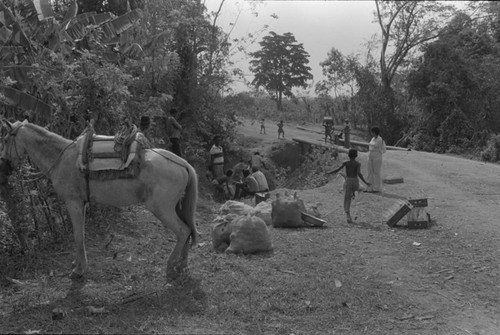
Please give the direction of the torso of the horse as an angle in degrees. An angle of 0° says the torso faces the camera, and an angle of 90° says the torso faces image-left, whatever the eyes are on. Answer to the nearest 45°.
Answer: approximately 90°

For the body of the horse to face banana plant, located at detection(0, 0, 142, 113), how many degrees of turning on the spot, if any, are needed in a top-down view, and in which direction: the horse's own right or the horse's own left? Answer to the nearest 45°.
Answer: approximately 90° to the horse's own right

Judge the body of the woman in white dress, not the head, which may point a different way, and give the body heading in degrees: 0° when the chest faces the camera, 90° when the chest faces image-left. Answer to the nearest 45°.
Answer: approximately 45°

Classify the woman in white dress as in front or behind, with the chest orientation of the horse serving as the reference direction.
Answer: behind

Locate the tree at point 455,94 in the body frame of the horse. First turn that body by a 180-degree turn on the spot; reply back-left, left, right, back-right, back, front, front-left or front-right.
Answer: front-left

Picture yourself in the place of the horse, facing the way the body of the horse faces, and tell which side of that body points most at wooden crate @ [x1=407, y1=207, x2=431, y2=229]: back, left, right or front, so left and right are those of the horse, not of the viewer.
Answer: back
